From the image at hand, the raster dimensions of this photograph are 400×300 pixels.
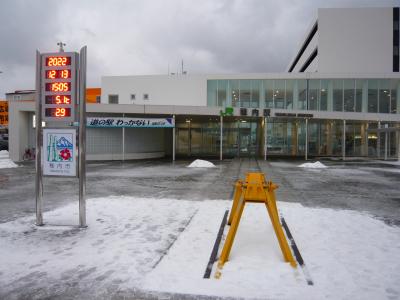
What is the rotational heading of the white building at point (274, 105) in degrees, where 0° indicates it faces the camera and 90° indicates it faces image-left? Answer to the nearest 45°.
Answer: approximately 0°
